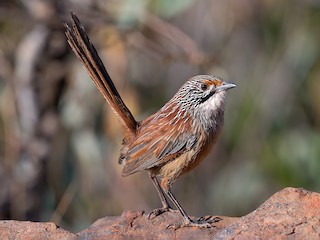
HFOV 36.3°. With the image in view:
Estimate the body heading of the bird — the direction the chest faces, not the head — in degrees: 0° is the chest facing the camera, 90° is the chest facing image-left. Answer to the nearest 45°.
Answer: approximately 270°
